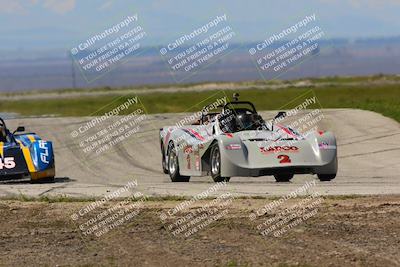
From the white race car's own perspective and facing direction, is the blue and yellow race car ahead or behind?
behind

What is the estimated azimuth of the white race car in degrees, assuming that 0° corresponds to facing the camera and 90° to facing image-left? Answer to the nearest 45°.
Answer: approximately 315°

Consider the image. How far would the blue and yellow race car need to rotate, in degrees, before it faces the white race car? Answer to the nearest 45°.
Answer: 0° — it already faces it

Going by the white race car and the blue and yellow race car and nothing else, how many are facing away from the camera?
0
